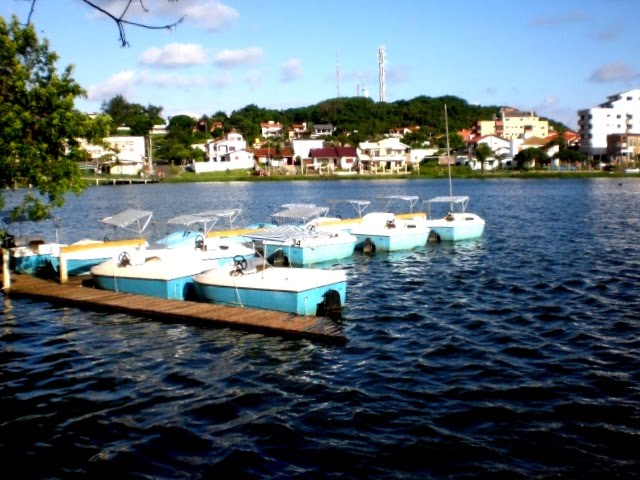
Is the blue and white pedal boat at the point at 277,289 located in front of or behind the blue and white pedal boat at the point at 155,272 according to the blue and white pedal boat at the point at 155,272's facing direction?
behind

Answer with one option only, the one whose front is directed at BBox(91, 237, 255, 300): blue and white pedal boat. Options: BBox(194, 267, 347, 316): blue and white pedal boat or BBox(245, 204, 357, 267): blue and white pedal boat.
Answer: BBox(194, 267, 347, 316): blue and white pedal boat

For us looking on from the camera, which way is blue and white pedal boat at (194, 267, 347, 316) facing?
facing away from the viewer and to the left of the viewer

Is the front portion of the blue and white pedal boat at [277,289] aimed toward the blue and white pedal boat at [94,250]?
yes

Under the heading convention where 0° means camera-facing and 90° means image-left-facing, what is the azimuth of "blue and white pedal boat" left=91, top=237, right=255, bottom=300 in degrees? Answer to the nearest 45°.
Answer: approximately 135°

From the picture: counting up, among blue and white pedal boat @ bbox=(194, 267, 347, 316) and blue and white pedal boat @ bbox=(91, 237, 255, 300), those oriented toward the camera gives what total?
0

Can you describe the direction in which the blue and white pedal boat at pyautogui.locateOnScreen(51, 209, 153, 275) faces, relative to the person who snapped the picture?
facing the viewer and to the left of the viewer
